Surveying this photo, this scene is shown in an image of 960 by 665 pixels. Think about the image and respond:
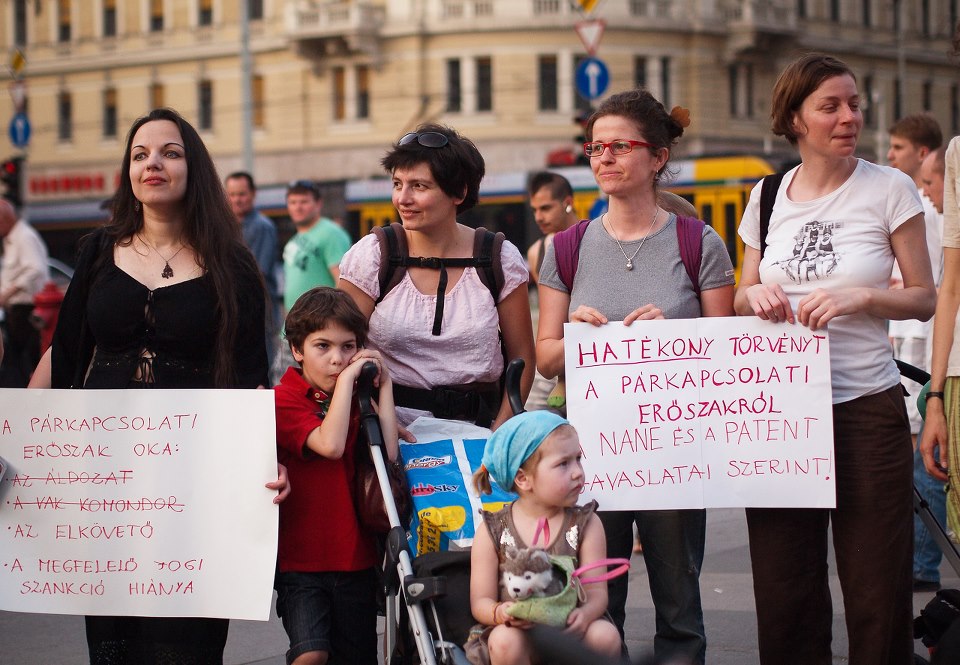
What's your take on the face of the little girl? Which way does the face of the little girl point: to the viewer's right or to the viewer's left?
to the viewer's right

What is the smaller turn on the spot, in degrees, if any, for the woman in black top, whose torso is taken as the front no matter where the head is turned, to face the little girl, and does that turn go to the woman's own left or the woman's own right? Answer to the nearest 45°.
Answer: approximately 45° to the woman's own left

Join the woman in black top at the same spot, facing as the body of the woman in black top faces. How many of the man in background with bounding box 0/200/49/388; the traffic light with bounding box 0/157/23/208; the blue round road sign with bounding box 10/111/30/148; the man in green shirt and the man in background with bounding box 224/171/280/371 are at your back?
5

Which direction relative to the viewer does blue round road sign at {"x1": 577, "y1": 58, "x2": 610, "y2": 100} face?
toward the camera

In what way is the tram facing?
to the viewer's right

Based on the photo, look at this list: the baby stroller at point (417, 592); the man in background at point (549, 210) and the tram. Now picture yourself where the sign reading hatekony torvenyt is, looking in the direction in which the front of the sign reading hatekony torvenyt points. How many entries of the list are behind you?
2

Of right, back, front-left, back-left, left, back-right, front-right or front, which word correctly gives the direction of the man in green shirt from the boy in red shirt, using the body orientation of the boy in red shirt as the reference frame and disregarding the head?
back-left

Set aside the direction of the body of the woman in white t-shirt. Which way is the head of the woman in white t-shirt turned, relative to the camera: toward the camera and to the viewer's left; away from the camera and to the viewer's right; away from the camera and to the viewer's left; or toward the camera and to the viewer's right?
toward the camera and to the viewer's right

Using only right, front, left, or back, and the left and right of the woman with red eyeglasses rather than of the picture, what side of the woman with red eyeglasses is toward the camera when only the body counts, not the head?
front

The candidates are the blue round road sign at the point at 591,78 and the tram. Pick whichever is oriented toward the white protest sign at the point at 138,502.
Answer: the blue round road sign

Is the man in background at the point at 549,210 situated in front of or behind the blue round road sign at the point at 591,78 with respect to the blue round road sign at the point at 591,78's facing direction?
in front

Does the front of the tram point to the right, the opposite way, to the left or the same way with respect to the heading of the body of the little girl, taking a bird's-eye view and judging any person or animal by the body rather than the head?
to the left

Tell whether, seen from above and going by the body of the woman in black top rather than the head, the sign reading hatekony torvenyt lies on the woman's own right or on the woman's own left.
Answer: on the woman's own left

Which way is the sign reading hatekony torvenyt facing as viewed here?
toward the camera
